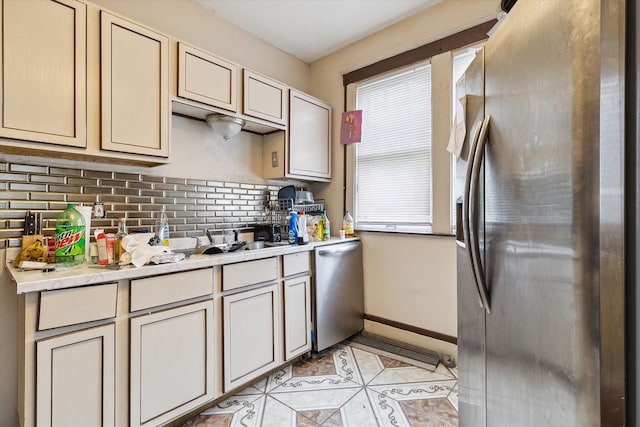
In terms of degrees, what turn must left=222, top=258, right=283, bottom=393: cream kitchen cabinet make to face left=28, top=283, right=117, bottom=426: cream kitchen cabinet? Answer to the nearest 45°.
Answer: approximately 90° to its right

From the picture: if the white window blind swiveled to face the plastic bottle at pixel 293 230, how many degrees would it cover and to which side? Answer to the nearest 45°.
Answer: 0° — it already faces it

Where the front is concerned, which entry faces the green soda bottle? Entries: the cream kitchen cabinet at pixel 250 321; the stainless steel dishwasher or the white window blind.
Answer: the white window blind

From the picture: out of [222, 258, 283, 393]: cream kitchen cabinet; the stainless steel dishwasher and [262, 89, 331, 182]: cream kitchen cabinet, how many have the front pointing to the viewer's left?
0

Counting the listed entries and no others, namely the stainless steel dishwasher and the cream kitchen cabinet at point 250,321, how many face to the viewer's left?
0

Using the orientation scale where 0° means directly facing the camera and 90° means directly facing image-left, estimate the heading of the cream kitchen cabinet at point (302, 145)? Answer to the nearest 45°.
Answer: approximately 315°

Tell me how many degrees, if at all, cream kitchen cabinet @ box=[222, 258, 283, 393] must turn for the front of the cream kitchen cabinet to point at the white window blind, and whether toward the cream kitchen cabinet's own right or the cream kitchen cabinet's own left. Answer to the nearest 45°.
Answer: approximately 45° to the cream kitchen cabinet's own left

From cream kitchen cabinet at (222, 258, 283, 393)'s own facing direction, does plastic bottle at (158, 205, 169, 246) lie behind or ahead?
behind

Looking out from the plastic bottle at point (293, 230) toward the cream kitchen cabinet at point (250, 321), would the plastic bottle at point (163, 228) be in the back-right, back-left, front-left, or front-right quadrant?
front-right

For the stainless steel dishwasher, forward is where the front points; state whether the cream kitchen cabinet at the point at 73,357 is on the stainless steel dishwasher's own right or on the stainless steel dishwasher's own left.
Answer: on the stainless steel dishwasher's own right

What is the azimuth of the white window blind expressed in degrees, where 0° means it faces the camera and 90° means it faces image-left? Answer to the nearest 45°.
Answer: approximately 45°

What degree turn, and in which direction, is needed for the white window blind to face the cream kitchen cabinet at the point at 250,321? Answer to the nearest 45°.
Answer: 0° — it already faces it

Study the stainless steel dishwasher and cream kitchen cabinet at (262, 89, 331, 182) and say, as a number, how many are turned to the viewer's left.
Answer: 0

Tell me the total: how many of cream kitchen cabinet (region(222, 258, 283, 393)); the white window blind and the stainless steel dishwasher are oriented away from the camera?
0

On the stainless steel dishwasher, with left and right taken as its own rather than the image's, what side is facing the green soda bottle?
right

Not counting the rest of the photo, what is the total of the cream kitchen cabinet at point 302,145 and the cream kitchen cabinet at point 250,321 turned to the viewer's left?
0
